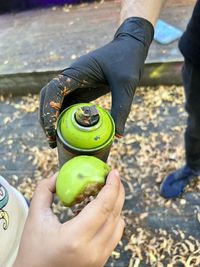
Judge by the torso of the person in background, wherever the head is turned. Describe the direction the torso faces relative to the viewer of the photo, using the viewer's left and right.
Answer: facing the viewer and to the left of the viewer
